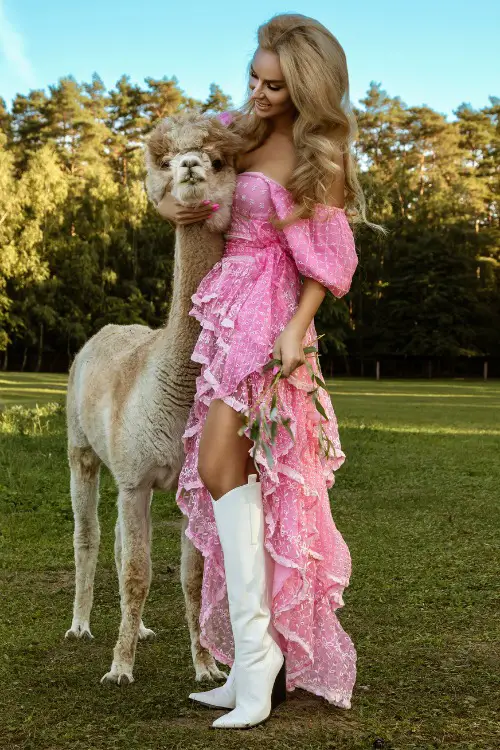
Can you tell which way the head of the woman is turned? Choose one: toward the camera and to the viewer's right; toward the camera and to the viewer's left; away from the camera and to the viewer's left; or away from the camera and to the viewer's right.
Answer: toward the camera and to the viewer's left
